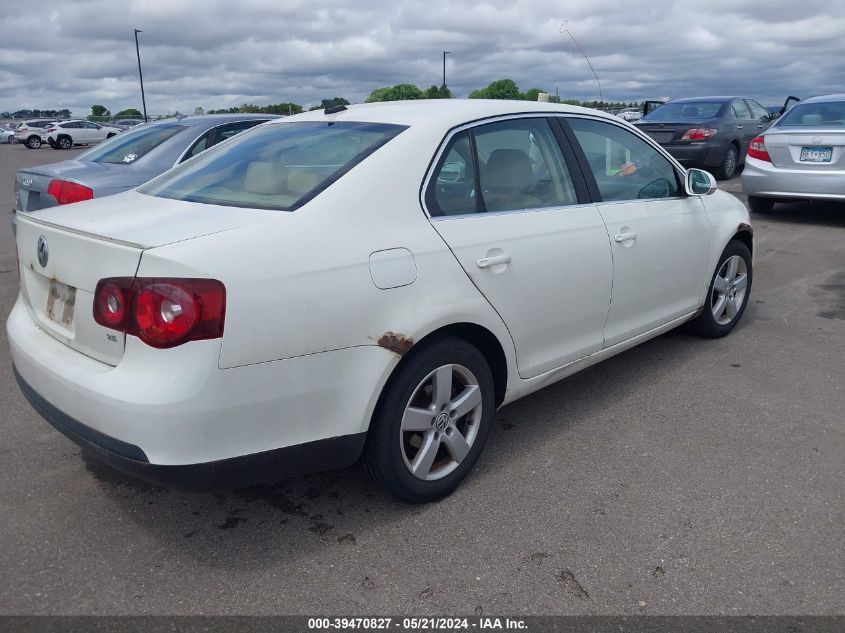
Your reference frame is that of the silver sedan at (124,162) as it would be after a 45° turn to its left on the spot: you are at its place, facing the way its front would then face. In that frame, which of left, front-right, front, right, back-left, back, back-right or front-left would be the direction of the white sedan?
back

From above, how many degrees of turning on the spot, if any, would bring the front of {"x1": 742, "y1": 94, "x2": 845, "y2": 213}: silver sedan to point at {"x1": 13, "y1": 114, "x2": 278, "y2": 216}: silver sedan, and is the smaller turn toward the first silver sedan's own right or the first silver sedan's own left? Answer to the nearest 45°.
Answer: approximately 135° to the first silver sedan's own left

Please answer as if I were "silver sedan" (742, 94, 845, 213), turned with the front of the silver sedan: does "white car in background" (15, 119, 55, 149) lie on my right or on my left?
on my left

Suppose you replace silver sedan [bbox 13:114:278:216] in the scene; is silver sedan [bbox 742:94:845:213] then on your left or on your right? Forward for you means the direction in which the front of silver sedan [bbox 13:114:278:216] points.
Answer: on your right

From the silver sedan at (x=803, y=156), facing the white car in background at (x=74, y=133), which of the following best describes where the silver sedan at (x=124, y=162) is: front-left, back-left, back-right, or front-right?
front-left

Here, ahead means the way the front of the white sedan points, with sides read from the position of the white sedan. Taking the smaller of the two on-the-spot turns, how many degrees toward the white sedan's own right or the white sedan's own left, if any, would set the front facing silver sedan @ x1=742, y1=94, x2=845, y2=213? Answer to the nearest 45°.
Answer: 0° — it already faces it

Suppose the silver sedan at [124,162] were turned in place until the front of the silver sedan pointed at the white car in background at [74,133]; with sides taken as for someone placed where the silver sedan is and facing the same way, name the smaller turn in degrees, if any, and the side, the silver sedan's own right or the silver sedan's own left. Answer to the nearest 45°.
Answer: approximately 45° to the silver sedan's own left

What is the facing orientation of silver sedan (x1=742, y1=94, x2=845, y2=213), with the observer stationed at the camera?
facing away from the viewer

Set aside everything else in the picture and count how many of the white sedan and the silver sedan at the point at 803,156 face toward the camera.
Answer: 0

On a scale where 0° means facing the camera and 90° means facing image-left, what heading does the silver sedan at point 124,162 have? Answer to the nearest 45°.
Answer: approximately 225°

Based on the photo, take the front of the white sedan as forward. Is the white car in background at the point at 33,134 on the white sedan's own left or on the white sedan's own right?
on the white sedan's own left

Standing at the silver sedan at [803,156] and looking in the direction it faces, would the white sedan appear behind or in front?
behind

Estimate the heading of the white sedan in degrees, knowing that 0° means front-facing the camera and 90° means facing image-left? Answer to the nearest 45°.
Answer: approximately 225°

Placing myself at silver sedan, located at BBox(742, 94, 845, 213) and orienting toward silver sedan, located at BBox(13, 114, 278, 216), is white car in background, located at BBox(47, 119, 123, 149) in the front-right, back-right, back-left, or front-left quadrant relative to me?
front-right

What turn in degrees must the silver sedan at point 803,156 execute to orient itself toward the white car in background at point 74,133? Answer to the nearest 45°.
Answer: approximately 45° to its left
